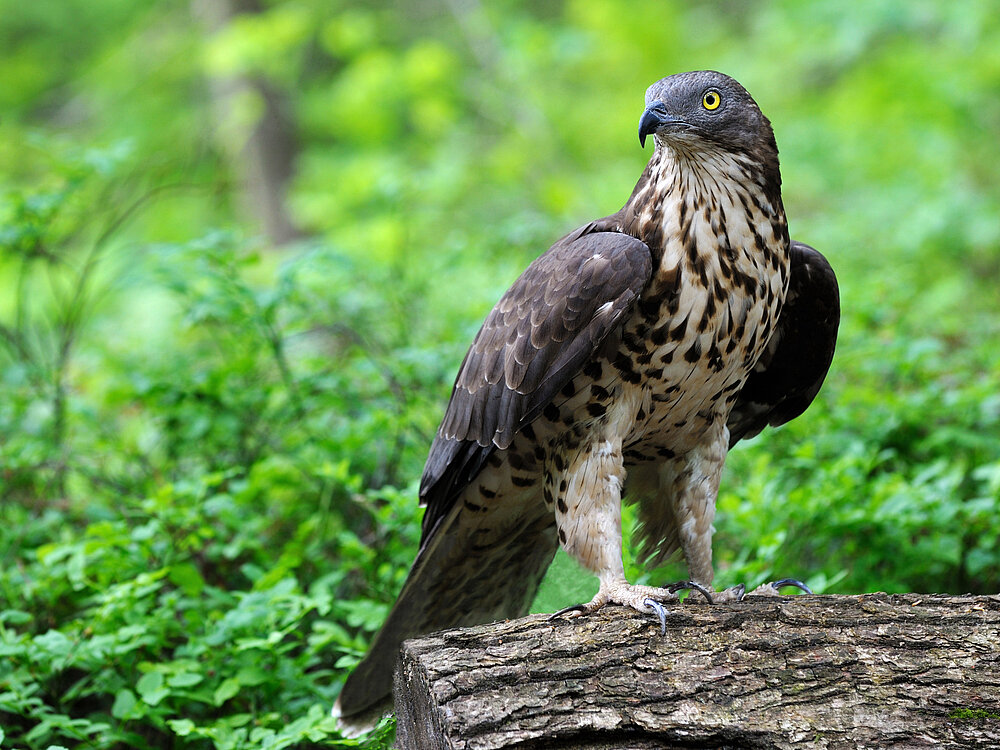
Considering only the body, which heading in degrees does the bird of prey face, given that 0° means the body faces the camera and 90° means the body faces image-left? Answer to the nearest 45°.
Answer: approximately 315°

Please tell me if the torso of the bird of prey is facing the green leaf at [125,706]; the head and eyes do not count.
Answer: no

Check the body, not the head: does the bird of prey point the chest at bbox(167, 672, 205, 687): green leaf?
no

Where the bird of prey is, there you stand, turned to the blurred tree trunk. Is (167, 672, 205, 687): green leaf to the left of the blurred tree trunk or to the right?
left

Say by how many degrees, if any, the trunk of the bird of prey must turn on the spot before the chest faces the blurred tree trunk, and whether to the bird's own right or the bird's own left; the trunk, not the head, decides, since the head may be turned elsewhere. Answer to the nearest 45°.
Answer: approximately 180°

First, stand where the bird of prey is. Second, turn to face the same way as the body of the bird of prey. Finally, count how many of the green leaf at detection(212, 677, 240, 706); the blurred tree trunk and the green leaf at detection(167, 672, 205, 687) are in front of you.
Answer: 0

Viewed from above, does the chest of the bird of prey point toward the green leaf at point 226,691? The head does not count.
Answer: no

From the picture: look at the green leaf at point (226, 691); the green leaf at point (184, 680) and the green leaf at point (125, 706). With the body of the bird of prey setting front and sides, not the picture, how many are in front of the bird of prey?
0
